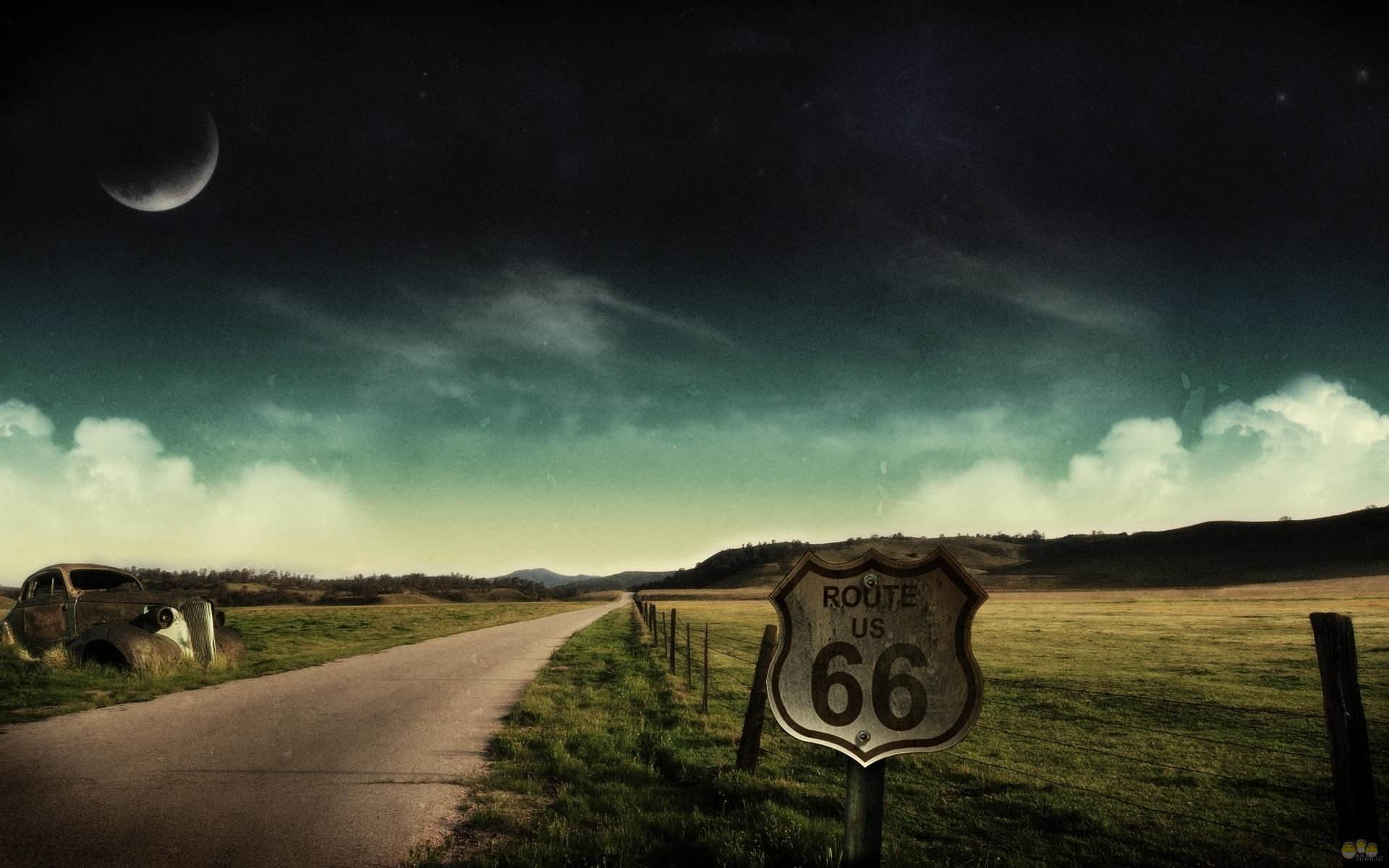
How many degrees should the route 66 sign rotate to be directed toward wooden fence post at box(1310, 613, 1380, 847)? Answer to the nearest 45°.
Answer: approximately 90° to its left

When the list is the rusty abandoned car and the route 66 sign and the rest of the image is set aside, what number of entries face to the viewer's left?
0

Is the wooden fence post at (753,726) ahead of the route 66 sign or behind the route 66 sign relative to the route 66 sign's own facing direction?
behind

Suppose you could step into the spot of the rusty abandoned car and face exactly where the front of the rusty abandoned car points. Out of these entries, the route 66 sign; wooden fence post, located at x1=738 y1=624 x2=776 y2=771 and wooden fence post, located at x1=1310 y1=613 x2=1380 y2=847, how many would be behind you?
0

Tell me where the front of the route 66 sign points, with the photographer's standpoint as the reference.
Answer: facing the viewer

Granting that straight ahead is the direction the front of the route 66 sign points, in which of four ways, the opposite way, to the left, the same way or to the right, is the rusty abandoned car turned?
to the left

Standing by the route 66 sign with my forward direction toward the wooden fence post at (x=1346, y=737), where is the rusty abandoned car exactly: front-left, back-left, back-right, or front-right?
back-left

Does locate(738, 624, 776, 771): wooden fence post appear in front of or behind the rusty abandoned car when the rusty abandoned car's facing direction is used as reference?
in front

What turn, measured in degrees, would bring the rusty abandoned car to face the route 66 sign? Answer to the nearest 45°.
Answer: approximately 45° to its right

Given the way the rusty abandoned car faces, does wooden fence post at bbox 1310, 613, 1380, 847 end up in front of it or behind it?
in front

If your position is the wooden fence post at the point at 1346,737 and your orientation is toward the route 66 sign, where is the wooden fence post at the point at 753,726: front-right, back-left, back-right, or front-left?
front-right
